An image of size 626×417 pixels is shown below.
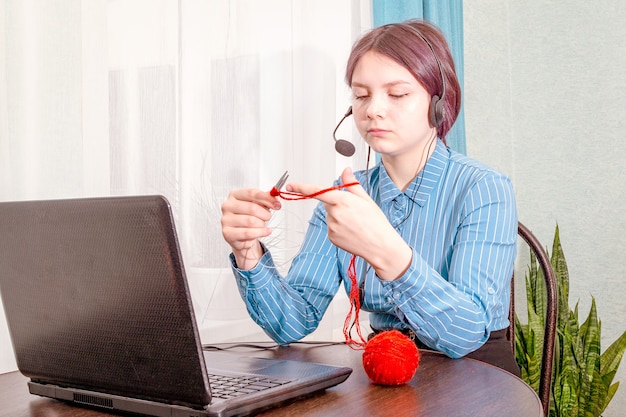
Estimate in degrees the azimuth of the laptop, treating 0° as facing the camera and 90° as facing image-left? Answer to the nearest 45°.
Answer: approximately 225°

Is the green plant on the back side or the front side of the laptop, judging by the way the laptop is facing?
on the front side
